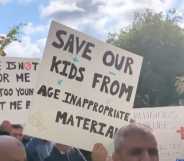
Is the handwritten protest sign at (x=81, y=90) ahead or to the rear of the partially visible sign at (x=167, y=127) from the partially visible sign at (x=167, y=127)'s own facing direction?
ahead

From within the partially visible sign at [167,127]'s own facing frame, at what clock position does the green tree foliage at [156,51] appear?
The green tree foliage is roughly at 6 o'clock from the partially visible sign.

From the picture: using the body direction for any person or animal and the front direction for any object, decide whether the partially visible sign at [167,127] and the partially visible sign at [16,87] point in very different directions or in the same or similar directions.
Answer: same or similar directions

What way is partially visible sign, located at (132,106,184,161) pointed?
toward the camera

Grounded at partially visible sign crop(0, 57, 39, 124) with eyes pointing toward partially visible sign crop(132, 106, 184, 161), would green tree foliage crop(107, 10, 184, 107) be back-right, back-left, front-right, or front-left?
front-left

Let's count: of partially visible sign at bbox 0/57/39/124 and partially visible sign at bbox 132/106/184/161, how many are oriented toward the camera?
2

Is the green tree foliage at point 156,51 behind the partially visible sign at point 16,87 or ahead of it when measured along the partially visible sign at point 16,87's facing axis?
behind

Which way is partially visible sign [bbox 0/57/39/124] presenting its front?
toward the camera

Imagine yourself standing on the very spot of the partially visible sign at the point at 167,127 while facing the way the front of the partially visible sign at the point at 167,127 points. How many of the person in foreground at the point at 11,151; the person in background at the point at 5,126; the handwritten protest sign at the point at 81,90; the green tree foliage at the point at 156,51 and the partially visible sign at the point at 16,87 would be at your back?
1
